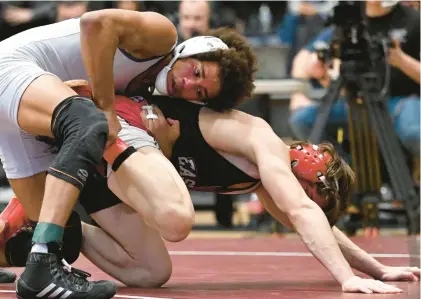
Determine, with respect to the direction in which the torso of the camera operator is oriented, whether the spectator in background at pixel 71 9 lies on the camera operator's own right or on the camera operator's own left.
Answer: on the camera operator's own right

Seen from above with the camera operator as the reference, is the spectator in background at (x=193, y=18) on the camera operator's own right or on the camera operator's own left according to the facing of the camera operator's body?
on the camera operator's own right

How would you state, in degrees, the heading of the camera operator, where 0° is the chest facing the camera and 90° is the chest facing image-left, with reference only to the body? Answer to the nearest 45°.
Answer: approximately 45°

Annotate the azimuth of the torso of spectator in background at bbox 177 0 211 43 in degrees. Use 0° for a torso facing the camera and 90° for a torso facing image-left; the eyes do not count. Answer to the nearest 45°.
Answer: approximately 0°

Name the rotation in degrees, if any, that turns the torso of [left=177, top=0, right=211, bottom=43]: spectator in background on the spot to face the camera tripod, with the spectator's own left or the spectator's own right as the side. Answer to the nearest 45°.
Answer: approximately 45° to the spectator's own left

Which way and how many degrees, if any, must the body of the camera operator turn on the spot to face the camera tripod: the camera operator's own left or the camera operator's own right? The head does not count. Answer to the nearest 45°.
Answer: approximately 45° to the camera operator's own left

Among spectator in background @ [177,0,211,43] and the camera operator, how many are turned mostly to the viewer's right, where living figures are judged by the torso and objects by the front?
0

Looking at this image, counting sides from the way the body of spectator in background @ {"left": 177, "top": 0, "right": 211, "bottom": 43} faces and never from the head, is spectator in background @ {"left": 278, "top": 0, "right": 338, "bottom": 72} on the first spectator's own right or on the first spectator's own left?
on the first spectator's own left

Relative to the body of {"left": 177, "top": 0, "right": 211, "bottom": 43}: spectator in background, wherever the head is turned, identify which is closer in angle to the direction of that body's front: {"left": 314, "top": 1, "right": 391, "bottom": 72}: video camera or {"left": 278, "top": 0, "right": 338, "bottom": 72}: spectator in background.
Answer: the video camera

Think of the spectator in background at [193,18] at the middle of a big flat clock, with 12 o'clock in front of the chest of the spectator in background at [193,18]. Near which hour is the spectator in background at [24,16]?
the spectator in background at [24,16] is roughly at 4 o'clock from the spectator in background at [193,18].
